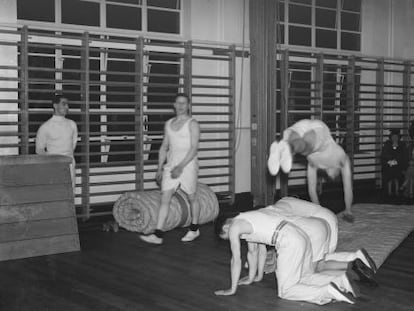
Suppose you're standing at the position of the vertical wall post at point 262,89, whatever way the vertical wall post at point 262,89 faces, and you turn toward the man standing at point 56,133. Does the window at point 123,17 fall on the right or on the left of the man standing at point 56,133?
right

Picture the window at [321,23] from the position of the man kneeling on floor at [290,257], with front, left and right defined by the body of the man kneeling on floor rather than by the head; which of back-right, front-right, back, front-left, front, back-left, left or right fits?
right

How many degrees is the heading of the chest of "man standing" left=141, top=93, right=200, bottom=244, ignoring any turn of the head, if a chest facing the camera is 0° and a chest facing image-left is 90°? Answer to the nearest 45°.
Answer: approximately 45°

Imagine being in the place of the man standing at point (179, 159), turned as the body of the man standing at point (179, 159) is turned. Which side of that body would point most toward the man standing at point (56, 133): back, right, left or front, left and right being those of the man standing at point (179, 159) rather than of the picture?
right

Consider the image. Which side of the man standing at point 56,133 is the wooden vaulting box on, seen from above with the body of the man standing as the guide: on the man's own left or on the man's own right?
on the man's own right

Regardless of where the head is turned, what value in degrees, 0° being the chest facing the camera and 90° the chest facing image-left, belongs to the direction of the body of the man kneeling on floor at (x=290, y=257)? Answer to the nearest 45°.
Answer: approximately 90°

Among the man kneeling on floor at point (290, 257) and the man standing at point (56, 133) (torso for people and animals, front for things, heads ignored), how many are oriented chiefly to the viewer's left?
1

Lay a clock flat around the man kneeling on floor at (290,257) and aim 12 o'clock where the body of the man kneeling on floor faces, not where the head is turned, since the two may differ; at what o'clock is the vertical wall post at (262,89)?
The vertical wall post is roughly at 3 o'clock from the man kneeling on floor.

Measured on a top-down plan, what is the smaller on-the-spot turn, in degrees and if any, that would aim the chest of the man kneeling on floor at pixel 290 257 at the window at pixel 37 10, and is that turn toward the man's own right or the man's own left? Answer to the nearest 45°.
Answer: approximately 45° to the man's own right

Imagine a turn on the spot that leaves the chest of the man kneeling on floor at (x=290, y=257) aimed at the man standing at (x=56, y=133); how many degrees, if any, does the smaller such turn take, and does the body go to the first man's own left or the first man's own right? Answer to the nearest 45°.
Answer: approximately 45° to the first man's own right
